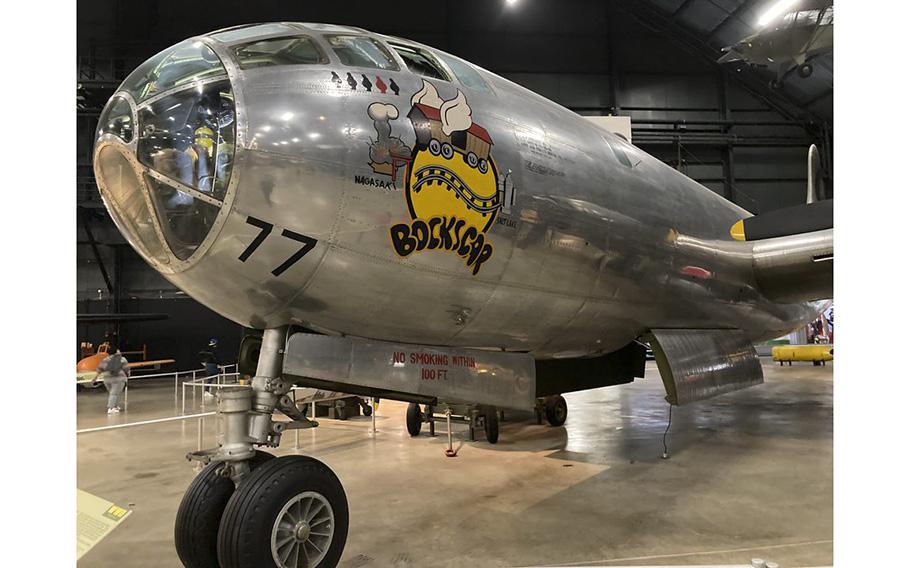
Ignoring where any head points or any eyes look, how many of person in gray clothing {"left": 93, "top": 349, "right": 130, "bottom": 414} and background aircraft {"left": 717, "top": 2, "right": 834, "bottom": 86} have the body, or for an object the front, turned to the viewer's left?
1

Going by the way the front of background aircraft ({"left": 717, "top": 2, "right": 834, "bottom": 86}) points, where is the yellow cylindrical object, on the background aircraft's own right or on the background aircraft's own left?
on the background aircraft's own right

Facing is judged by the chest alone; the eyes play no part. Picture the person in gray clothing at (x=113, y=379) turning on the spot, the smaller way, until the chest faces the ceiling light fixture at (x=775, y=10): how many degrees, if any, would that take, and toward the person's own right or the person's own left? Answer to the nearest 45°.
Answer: approximately 90° to the person's own right

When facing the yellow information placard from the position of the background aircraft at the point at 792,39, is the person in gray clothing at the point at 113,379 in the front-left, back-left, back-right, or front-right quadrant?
front-right

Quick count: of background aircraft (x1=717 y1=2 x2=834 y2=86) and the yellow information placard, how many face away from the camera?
0

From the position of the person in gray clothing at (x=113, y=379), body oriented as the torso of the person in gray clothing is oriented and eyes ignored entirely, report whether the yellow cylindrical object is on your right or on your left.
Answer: on your right

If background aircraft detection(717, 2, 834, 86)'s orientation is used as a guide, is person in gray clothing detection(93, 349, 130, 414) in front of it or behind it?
in front

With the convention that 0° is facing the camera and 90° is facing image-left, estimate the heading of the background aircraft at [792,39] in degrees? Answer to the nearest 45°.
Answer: approximately 90°
